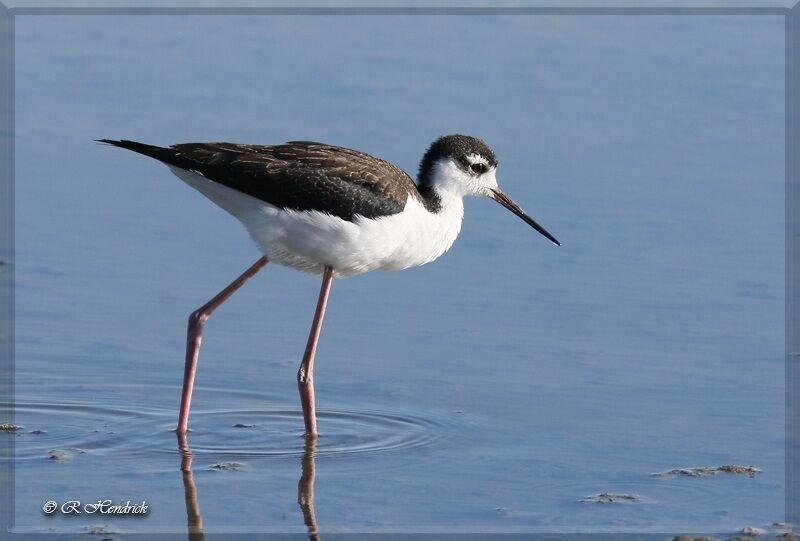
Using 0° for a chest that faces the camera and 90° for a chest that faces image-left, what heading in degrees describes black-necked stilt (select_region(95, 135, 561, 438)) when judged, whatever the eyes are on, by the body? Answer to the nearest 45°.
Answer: approximately 270°
